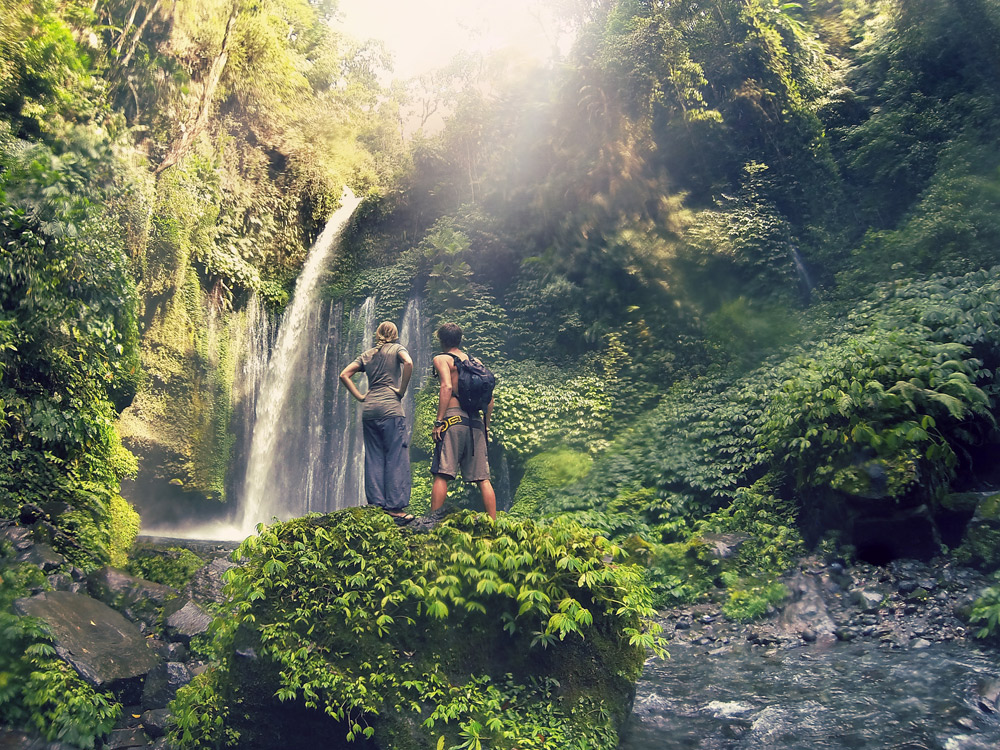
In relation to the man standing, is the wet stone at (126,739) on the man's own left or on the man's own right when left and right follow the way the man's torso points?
on the man's own left

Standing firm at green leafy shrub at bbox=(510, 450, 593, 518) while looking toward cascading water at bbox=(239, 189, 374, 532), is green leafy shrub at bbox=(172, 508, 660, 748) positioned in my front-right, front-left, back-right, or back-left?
back-left

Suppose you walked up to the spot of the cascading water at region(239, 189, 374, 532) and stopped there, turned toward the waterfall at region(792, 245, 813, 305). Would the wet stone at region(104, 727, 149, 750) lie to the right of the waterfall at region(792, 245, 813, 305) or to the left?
right

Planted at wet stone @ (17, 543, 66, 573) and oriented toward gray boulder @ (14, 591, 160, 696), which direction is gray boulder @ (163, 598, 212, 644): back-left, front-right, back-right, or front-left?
front-left

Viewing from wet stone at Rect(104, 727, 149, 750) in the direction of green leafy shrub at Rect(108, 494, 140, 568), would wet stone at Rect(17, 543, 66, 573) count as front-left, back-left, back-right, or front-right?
front-left

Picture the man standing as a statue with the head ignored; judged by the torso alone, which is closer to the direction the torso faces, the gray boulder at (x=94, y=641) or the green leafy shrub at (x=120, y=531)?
the green leafy shrub

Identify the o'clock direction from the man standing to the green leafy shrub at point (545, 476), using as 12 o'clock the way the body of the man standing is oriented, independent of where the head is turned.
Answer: The green leafy shrub is roughly at 2 o'clock from the man standing.

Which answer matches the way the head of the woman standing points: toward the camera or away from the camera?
away from the camera

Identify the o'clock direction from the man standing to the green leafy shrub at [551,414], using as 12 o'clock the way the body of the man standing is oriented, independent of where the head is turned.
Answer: The green leafy shrub is roughly at 2 o'clock from the man standing.

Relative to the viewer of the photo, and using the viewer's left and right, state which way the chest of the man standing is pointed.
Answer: facing away from the viewer and to the left of the viewer

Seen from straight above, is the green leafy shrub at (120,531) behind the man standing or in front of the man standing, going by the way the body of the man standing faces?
in front

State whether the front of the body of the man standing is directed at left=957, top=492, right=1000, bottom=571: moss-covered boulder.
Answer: no
